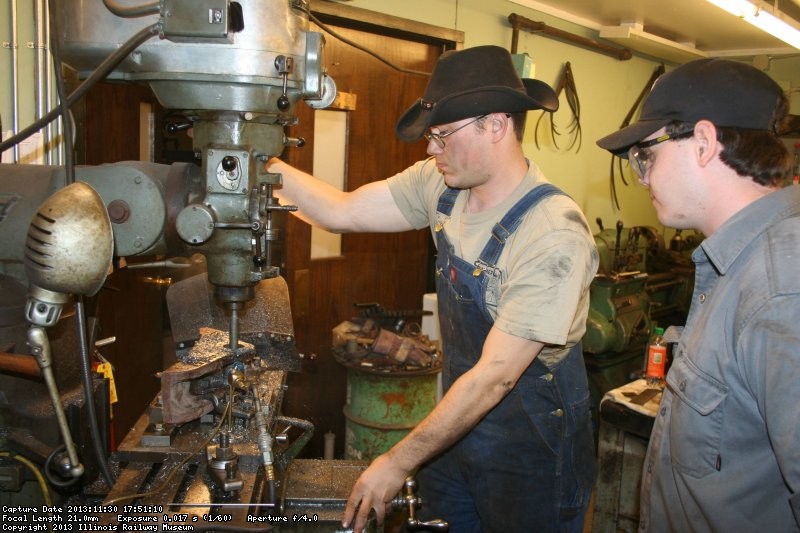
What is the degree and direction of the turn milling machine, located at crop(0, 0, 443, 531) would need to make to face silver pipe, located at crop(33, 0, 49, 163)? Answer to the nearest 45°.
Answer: approximately 135° to its left

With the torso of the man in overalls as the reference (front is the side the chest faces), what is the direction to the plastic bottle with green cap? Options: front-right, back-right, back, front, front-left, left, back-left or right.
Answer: back

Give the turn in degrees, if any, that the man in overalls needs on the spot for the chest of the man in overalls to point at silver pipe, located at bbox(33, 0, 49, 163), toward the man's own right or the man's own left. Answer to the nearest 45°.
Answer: approximately 45° to the man's own right

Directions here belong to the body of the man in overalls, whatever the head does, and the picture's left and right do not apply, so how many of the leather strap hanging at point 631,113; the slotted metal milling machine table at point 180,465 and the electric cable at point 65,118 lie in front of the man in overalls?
2

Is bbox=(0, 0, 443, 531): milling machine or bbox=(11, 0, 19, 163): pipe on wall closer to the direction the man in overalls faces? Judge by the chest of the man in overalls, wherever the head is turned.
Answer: the milling machine

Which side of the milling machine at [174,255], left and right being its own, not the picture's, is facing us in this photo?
right

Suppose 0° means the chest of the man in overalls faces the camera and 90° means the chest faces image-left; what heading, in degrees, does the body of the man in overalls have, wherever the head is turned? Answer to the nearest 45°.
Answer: approximately 45°

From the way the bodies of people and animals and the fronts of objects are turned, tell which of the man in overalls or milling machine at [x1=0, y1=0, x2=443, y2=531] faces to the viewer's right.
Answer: the milling machine

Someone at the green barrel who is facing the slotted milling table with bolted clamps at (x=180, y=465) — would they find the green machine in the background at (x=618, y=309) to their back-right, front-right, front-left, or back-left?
back-left

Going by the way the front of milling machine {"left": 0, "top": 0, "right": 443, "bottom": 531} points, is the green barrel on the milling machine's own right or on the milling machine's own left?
on the milling machine's own left

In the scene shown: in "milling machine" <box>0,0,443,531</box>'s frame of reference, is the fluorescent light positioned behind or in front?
in front

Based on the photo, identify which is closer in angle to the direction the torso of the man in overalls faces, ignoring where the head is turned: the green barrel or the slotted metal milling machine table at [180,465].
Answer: the slotted metal milling machine table

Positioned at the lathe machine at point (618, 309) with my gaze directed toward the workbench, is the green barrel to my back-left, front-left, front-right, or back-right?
front-right

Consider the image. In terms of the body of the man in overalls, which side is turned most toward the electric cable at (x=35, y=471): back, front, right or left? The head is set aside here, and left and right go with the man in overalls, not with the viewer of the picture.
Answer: front

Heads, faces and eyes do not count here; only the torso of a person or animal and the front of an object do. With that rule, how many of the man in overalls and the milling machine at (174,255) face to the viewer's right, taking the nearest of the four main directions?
1

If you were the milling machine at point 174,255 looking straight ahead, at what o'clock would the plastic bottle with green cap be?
The plastic bottle with green cap is roughly at 11 o'clock from the milling machine.

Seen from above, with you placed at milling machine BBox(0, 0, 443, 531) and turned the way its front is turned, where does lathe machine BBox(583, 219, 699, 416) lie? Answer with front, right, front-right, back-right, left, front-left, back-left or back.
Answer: front-left
